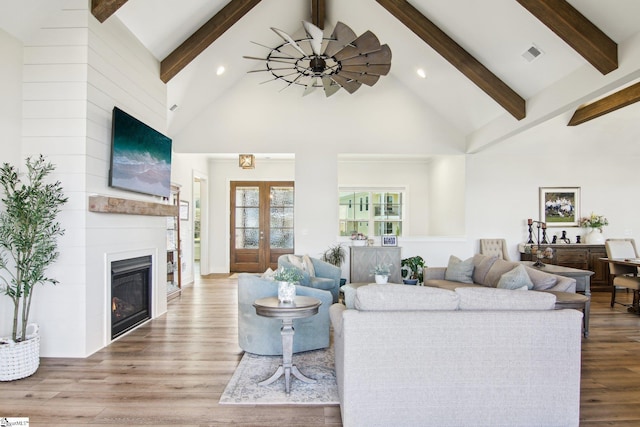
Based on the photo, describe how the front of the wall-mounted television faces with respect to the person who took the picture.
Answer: facing the viewer and to the right of the viewer

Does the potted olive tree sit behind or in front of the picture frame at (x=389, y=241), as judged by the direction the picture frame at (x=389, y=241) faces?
in front

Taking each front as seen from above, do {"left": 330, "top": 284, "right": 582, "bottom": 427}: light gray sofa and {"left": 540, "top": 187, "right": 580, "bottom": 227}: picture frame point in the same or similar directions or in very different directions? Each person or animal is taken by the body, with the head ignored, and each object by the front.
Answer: very different directions

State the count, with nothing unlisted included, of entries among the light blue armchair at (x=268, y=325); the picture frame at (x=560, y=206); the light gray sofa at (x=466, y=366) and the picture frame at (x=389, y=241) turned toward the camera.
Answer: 2

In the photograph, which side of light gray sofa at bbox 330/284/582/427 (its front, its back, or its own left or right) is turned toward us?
back

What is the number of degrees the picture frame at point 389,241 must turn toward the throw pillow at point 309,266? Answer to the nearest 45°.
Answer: approximately 45° to its right

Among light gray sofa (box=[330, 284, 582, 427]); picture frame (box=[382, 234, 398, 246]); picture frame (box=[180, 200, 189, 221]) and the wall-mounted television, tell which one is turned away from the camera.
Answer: the light gray sofa
